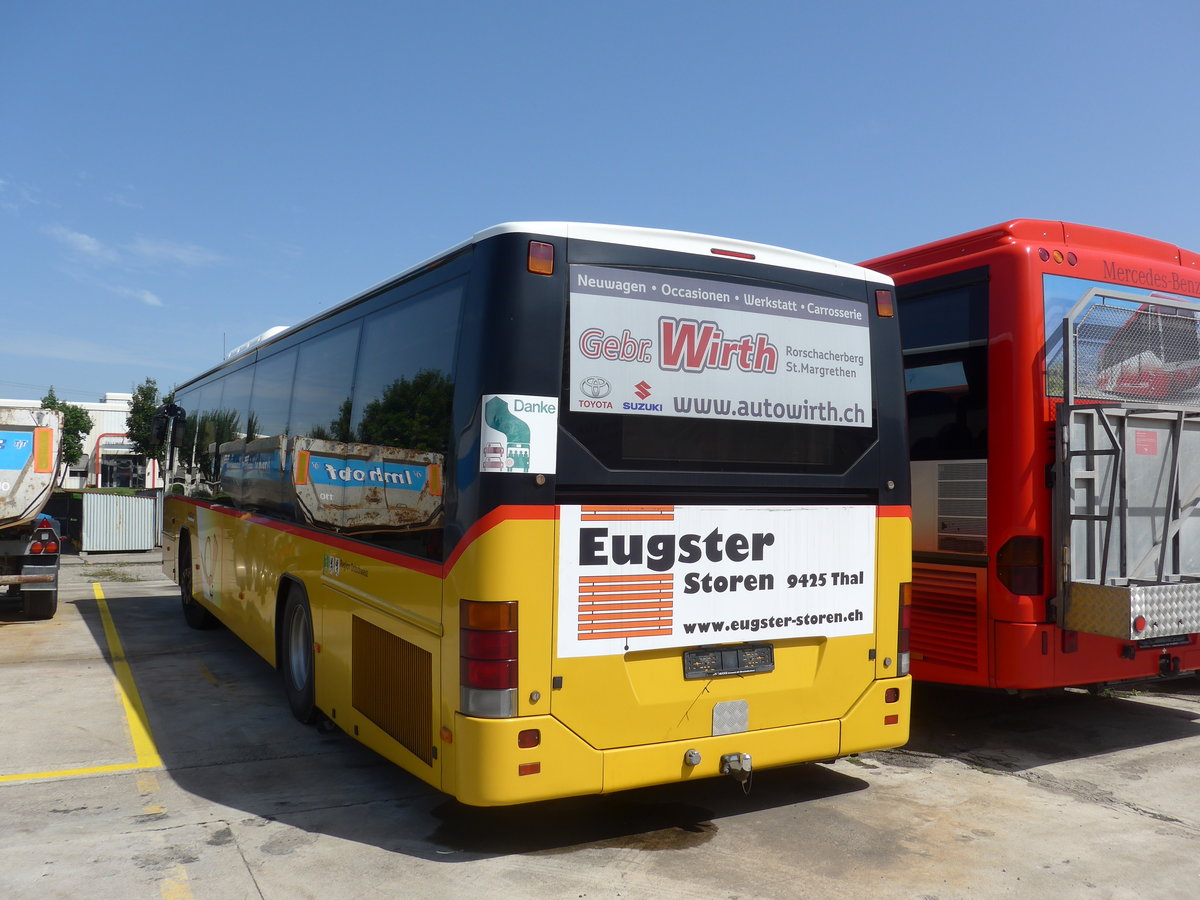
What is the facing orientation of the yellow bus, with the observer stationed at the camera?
facing away from the viewer and to the left of the viewer

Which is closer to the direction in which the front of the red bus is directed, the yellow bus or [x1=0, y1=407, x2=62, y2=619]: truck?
the truck

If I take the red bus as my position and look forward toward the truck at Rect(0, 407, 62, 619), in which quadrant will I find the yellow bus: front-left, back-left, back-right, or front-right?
front-left

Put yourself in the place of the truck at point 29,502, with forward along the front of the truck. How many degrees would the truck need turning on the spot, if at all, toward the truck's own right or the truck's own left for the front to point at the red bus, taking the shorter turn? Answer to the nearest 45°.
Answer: approximately 135° to the truck's own right

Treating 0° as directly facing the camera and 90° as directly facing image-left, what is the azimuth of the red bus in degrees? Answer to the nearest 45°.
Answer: approximately 135°

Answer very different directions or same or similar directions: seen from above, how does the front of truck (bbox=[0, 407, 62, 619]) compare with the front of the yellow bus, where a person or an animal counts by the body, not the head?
same or similar directions

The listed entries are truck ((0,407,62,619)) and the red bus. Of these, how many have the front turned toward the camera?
0

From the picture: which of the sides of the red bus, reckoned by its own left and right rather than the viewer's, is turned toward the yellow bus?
left

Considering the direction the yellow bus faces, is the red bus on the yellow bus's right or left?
on its right

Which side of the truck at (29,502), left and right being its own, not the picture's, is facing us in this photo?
back

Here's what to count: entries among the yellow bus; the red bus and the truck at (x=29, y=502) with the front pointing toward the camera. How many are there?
0

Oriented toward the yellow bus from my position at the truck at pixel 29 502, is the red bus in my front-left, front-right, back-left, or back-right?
front-left

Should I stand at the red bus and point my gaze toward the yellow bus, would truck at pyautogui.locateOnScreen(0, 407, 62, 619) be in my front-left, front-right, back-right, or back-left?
front-right
